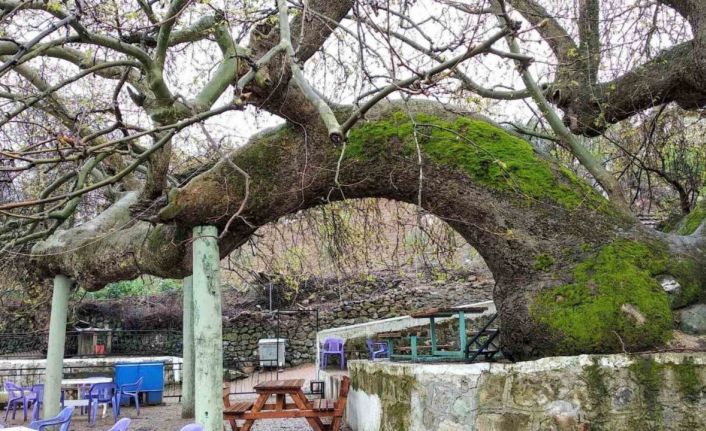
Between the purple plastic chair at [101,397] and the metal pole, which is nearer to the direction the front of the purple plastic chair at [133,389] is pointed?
the purple plastic chair

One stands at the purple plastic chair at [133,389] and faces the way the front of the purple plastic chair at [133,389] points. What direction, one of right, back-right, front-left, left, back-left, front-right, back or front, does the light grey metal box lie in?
back-right

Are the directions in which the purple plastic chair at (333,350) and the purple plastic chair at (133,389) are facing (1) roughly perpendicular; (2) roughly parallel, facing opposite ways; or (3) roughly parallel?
roughly perpendicular

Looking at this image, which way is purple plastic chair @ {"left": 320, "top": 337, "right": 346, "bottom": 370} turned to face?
toward the camera

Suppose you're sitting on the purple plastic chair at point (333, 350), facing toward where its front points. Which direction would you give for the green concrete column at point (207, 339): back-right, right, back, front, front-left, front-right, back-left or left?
front

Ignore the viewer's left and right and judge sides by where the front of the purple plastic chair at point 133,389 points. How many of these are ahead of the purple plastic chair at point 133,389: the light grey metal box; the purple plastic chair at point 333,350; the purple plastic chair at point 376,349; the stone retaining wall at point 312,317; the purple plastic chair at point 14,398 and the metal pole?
1

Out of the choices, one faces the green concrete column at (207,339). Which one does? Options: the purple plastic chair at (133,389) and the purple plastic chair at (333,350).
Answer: the purple plastic chair at (333,350)

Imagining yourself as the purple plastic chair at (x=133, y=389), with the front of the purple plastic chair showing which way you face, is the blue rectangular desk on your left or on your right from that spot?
on your right

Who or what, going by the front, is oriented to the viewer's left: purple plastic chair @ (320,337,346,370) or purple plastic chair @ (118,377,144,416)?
purple plastic chair @ (118,377,144,416)

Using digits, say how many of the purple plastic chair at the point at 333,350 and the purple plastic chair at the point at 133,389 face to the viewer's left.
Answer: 1

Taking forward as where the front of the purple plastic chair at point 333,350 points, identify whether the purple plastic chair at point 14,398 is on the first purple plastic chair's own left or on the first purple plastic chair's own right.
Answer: on the first purple plastic chair's own right

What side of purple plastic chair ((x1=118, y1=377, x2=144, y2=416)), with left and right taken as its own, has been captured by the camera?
left

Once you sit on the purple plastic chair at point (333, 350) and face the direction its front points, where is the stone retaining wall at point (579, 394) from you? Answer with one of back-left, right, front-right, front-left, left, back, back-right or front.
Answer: front

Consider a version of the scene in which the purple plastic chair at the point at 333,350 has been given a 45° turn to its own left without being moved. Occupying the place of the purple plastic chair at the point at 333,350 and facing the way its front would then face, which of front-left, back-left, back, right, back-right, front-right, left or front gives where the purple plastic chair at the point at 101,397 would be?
right
